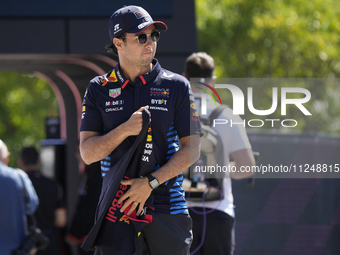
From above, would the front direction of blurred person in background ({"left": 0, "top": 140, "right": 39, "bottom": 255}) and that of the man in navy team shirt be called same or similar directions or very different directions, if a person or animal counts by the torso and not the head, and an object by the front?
very different directions

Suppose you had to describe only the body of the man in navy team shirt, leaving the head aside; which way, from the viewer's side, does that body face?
toward the camera

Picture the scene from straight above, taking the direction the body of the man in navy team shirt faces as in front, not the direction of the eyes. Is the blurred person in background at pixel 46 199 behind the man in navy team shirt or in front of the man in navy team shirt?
behind

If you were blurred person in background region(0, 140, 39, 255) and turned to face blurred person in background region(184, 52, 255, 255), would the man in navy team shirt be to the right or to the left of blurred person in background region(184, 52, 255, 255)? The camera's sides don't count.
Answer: right

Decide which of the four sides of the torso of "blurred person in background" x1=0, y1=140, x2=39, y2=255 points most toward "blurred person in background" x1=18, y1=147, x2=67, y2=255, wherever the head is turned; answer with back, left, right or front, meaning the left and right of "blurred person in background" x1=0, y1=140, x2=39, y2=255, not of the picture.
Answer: front

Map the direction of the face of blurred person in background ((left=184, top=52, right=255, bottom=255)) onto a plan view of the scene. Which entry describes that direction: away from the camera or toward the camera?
away from the camera

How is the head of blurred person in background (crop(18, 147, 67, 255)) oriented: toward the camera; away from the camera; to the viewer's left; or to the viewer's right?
away from the camera
